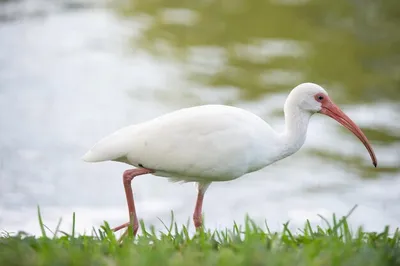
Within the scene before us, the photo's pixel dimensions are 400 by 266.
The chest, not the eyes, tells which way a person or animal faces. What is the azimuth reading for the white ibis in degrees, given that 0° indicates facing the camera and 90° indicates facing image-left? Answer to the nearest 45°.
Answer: approximately 270°
